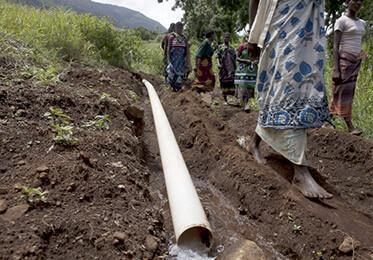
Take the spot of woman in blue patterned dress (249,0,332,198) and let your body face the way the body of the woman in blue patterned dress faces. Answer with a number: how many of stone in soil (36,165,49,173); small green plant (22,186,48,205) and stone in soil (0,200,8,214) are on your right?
3

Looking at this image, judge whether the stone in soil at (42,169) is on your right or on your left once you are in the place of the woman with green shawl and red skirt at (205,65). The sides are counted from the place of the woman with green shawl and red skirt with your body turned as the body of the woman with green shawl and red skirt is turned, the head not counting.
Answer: on your right

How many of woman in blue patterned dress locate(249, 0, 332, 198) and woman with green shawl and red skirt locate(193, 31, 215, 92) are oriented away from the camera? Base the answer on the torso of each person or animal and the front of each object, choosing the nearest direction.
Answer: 0

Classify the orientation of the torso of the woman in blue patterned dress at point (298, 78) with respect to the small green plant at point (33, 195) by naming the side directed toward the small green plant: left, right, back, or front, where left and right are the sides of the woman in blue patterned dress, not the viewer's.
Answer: right

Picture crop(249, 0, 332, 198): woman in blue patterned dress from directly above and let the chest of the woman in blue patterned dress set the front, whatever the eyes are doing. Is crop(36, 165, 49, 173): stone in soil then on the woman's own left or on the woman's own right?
on the woman's own right

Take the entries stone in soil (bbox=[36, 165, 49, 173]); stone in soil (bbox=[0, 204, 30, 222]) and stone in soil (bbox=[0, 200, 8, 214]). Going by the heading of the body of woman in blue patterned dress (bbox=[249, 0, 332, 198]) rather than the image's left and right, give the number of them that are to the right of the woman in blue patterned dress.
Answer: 3

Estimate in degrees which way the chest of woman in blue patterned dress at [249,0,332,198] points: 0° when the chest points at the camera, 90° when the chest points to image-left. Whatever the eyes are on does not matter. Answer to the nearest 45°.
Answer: approximately 315°
